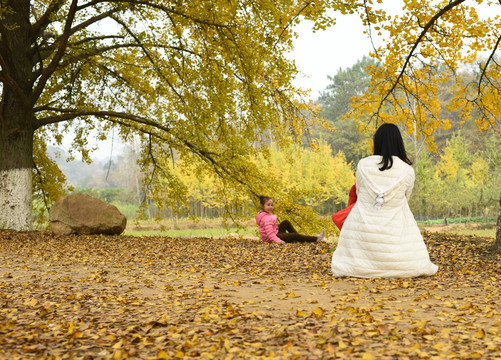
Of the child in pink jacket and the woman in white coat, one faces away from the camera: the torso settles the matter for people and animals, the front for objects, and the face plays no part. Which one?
the woman in white coat

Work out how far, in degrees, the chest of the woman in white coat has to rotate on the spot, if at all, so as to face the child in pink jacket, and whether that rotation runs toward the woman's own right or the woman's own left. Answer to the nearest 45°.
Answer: approximately 45° to the woman's own left

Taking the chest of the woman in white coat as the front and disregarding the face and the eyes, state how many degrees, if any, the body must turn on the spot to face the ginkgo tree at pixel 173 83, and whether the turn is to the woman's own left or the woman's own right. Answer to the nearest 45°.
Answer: approximately 45° to the woman's own left

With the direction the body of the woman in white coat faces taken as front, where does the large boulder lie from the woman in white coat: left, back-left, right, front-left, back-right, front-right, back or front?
front-left

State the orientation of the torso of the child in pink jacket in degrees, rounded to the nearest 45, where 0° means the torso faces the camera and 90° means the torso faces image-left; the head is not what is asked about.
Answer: approximately 270°

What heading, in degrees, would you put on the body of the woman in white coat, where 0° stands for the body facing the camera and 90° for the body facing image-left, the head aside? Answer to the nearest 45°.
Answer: approximately 180°

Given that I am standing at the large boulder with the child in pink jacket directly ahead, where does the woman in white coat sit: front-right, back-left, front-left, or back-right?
front-right

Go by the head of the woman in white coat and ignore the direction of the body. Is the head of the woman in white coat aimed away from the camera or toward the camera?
away from the camera

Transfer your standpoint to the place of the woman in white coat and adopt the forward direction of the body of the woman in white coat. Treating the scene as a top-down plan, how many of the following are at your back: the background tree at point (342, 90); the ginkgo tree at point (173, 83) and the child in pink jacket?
0
